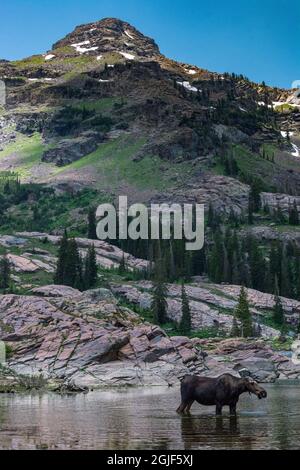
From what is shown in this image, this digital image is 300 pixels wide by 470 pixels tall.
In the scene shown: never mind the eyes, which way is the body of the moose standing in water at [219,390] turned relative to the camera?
to the viewer's right
